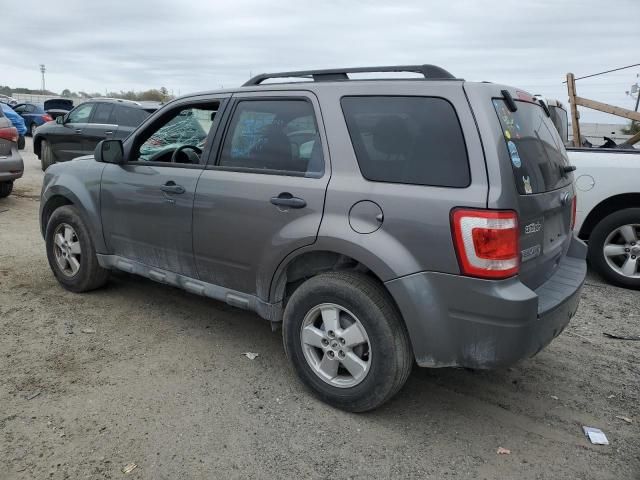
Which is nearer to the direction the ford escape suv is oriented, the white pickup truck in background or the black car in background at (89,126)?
the black car in background

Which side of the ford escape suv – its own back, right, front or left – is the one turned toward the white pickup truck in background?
right

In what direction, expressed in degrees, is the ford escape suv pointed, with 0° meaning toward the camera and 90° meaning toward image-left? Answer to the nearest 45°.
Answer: approximately 135°

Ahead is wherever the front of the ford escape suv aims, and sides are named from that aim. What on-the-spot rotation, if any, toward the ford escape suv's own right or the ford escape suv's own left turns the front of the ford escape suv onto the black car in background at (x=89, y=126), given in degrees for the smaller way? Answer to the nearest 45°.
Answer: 0° — it already faces it
